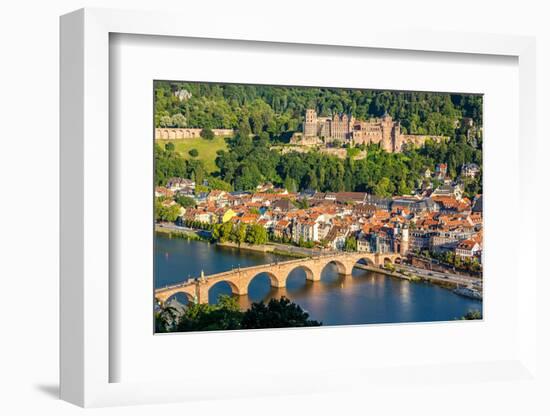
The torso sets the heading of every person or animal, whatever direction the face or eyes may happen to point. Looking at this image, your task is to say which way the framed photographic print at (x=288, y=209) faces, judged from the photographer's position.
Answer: facing the viewer and to the right of the viewer
